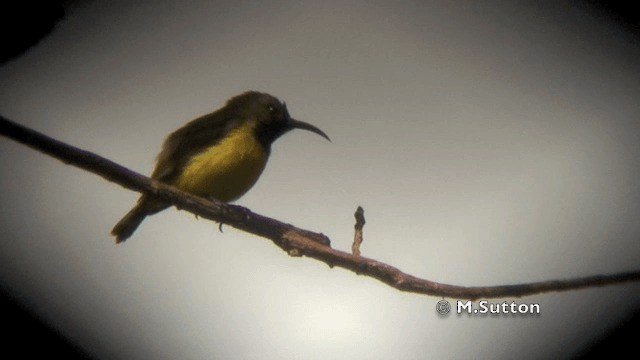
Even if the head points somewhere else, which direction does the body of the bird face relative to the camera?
to the viewer's right
